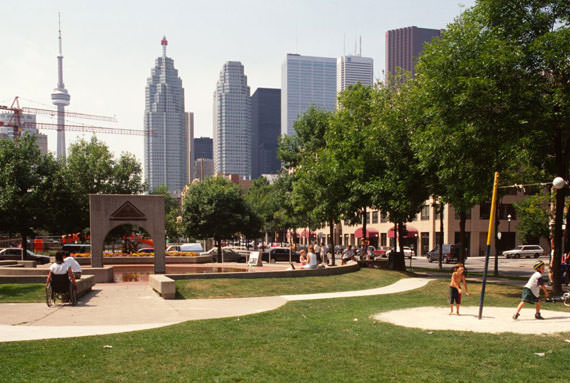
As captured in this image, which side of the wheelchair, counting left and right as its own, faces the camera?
back

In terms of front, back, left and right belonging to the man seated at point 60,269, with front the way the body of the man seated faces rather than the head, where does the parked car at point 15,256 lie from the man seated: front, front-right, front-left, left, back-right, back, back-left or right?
front

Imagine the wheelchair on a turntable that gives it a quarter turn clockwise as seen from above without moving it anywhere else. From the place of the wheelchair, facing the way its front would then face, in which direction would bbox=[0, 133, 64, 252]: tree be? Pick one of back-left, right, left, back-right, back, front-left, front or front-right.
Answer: left

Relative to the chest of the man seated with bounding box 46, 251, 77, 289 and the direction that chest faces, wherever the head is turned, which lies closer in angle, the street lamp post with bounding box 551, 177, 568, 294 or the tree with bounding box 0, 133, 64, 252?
the tree

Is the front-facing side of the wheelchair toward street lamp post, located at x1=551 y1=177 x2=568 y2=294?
no

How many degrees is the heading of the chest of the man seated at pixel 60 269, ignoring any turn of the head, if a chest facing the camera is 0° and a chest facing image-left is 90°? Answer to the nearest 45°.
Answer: approximately 180°

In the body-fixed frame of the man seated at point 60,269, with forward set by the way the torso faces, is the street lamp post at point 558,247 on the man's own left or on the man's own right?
on the man's own right

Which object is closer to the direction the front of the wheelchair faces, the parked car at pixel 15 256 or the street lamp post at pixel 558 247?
the parked car
